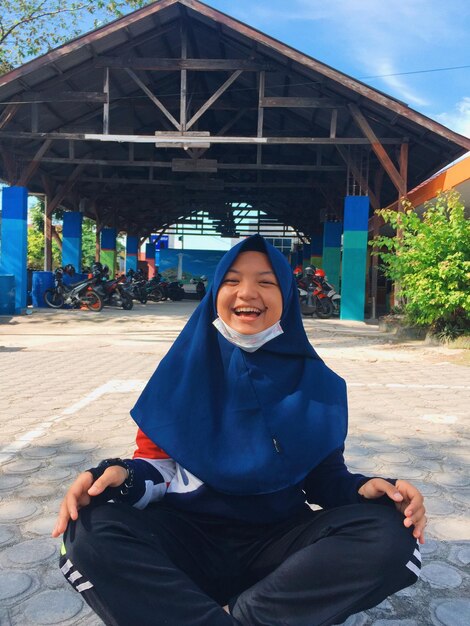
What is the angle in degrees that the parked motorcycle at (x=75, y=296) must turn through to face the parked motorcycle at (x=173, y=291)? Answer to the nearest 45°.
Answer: approximately 135° to its right

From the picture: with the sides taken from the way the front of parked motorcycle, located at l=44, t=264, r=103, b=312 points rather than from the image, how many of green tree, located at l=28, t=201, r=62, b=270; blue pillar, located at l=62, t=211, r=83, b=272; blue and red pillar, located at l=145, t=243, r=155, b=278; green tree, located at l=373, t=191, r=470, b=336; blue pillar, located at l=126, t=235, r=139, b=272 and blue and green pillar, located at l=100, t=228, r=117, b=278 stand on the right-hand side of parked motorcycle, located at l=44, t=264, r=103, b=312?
5

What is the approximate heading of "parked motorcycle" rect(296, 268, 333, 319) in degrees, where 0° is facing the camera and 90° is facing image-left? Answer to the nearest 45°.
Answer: approximately 315°

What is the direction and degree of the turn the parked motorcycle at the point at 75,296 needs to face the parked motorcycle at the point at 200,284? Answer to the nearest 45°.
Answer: approximately 135° to its right

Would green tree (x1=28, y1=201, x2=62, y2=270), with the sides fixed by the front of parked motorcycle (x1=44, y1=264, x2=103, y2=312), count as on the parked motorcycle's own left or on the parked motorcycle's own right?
on the parked motorcycle's own right

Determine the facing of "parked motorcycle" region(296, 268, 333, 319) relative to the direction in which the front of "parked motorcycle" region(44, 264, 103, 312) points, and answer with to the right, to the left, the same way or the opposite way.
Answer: to the left

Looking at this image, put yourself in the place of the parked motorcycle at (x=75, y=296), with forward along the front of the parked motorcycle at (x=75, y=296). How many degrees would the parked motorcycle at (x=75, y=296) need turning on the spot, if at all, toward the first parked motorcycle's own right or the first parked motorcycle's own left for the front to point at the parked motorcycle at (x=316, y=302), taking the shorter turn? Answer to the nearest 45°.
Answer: approximately 180°

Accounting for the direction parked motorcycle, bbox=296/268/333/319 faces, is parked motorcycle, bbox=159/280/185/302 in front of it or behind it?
behind

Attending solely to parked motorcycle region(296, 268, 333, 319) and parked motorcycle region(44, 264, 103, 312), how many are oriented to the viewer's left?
1

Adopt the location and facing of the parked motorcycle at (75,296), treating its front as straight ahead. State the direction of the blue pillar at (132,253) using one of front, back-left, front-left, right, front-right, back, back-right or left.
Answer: right

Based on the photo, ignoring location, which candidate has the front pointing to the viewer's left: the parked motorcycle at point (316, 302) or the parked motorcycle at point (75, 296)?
the parked motorcycle at point (75, 296)

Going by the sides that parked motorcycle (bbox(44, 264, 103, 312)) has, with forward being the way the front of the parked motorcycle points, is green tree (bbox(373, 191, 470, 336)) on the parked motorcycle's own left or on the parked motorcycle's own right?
on the parked motorcycle's own left

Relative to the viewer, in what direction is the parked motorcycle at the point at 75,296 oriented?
to the viewer's left
